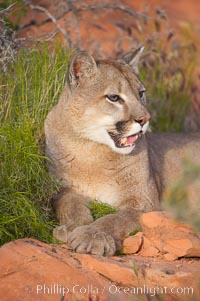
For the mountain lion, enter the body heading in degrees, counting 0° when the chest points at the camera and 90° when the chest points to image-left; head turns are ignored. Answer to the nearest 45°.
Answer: approximately 45°

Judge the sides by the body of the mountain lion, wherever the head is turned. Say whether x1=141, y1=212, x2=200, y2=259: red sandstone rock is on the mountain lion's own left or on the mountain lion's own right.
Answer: on the mountain lion's own left

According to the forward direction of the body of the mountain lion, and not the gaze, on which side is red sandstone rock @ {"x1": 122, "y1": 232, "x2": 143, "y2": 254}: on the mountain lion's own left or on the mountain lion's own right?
on the mountain lion's own left
